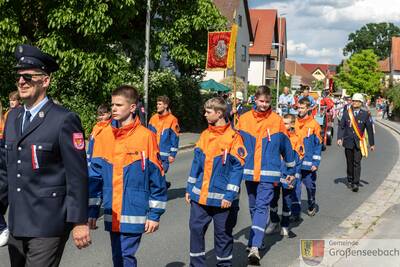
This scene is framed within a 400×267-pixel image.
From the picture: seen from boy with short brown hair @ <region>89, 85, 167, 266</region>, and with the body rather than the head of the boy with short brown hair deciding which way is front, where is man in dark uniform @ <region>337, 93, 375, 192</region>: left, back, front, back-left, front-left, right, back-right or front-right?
back

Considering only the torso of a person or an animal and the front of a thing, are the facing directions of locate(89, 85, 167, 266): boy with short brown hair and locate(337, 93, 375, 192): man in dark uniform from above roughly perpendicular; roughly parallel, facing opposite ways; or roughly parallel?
roughly parallel

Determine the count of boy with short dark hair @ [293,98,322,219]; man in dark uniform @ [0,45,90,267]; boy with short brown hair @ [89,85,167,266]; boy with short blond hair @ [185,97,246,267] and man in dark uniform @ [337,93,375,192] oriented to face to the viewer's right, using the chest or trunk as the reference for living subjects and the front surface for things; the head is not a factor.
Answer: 0

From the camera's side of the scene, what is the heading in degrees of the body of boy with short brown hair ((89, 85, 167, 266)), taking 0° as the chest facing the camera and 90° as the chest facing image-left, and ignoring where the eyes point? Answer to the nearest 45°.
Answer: approximately 45°

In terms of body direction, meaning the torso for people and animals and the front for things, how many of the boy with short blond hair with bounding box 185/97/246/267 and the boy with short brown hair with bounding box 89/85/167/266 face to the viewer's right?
0

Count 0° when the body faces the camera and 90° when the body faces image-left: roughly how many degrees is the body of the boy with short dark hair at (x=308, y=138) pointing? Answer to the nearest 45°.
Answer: approximately 45°

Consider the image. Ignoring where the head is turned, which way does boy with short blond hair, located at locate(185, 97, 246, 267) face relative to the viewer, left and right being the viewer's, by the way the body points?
facing the viewer and to the left of the viewer

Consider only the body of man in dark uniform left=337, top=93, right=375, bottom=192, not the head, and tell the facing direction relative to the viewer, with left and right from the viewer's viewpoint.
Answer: facing the viewer

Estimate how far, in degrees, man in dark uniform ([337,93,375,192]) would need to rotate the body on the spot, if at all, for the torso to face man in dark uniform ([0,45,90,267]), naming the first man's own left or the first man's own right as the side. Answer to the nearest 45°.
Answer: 0° — they already face them

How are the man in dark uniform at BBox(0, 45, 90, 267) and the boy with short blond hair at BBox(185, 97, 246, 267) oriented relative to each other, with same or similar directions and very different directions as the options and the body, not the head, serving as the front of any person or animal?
same or similar directions

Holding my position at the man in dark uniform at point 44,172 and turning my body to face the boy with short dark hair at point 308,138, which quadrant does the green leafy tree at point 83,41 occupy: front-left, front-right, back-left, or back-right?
front-left

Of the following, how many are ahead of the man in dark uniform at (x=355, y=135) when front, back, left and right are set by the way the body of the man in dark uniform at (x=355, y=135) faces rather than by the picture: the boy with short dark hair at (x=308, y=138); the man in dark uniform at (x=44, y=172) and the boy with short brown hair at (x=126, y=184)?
3

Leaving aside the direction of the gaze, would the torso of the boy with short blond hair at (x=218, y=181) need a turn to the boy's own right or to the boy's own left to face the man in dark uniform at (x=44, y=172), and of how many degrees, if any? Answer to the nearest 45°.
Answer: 0° — they already face them

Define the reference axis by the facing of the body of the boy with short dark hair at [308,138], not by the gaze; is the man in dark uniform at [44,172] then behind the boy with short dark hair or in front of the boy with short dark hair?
in front

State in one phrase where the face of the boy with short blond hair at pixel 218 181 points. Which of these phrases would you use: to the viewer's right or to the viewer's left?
to the viewer's left

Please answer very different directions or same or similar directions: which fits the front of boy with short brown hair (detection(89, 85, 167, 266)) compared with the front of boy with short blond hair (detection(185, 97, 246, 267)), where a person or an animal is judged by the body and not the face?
same or similar directions

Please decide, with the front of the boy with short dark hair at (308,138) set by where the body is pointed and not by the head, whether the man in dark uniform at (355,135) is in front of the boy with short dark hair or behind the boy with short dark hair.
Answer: behind
